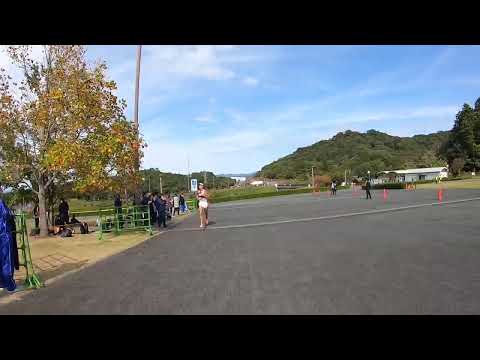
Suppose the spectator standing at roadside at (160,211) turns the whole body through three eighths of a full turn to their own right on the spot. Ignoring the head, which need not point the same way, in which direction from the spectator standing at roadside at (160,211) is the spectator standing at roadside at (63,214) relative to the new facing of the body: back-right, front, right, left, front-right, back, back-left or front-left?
front-right

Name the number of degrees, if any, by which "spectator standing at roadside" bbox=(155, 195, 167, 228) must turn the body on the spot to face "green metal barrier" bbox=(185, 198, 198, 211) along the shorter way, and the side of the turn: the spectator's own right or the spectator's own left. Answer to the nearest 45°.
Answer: approximately 90° to the spectator's own left

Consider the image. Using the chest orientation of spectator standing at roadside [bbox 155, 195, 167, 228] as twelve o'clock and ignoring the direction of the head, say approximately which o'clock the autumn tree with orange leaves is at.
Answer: The autumn tree with orange leaves is roughly at 5 o'clock from the spectator standing at roadside.

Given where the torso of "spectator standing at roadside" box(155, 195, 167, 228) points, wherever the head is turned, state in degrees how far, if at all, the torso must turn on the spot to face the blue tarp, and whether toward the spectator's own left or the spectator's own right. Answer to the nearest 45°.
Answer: approximately 90° to the spectator's own right

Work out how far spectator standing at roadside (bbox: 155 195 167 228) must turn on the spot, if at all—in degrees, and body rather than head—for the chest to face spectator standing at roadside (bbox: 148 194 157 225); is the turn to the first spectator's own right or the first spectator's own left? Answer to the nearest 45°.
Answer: approximately 135° to the first spectator's own left

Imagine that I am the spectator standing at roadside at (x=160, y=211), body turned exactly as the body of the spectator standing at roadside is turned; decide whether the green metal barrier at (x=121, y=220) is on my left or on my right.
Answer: on my right

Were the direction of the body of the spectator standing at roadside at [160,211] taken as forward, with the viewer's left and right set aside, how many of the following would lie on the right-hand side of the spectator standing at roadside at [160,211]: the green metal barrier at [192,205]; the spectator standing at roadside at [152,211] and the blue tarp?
1

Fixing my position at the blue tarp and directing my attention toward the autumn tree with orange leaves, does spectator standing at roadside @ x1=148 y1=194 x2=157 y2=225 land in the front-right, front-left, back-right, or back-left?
front-right

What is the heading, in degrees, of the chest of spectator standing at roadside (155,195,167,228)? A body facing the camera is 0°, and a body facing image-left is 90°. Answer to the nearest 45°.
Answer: approximately 270°

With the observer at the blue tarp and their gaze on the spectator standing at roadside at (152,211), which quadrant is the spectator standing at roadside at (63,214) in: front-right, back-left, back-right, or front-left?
front-left
